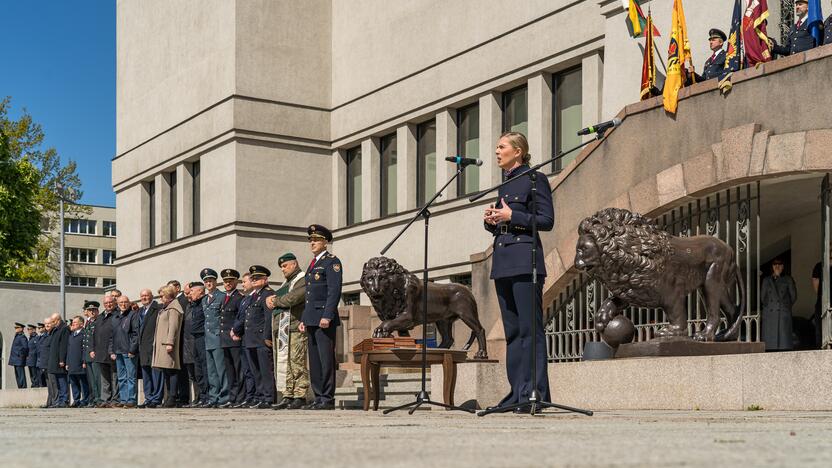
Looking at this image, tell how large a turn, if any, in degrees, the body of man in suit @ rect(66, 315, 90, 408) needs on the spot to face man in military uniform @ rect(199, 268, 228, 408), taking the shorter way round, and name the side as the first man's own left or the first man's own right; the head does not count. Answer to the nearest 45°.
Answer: approximately 45° to the first man's own left

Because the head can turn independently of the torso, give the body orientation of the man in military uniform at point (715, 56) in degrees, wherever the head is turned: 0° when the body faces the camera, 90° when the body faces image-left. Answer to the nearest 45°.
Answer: approximately 45°

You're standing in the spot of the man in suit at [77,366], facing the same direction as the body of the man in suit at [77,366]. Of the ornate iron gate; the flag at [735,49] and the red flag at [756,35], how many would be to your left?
3

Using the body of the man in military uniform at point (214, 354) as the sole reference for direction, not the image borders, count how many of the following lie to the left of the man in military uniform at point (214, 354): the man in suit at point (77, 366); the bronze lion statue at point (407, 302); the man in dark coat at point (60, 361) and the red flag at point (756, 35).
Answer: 2

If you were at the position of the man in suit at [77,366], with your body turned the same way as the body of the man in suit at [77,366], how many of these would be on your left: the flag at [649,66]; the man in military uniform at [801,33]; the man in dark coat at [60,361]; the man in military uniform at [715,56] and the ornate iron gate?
4

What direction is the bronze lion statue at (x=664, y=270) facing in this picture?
to the viewer's left

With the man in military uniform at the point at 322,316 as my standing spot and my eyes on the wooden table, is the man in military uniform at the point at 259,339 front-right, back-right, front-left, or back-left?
back-left

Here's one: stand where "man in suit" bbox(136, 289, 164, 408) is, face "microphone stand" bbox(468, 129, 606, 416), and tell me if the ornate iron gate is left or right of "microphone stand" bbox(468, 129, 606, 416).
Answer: left

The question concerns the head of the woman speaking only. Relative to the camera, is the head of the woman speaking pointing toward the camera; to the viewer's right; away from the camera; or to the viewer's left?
to the viewer's left
